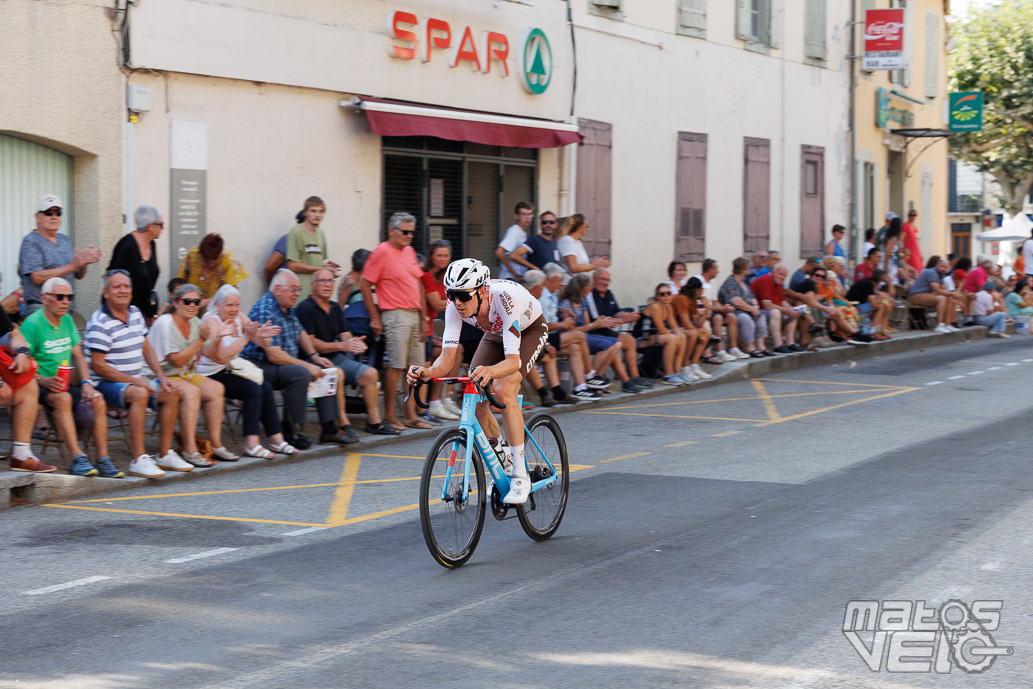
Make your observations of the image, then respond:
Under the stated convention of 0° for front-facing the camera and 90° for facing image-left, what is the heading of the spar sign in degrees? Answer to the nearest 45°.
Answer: approximately 315°

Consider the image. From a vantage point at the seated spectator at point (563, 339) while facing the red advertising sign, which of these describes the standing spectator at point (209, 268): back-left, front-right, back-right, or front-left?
back-left

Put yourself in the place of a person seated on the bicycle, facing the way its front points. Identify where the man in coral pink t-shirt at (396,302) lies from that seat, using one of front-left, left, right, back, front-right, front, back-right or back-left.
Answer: back-right

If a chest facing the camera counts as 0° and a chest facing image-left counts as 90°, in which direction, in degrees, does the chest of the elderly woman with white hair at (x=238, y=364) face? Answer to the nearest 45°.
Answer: approximately 315°

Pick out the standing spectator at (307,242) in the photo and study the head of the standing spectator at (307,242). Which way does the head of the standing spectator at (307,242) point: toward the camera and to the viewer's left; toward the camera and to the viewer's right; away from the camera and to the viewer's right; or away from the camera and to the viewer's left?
toward the camera and to the viewer's right

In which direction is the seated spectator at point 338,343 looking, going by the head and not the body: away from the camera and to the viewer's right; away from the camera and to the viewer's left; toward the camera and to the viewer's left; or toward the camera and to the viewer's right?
toward the camera and to the viewer's right

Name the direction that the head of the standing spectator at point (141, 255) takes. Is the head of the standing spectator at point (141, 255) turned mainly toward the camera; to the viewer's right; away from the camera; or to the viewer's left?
to the viewer's right

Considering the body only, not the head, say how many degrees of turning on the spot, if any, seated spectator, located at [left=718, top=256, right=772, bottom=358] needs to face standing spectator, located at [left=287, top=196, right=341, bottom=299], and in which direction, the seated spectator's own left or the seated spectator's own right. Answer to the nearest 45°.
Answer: approximately 90° to the seated spectator's own right
